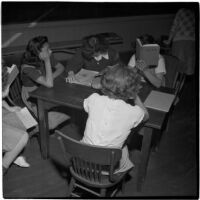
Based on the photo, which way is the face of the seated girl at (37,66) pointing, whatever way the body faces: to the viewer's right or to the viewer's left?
to the viewer's right

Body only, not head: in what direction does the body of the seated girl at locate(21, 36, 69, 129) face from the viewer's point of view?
to the viewer's right

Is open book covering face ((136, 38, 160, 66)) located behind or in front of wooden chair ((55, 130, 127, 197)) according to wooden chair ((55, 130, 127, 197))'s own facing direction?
in front

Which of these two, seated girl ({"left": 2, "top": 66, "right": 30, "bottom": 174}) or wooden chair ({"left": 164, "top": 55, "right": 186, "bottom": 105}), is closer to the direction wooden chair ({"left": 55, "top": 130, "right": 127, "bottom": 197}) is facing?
the wooden chair

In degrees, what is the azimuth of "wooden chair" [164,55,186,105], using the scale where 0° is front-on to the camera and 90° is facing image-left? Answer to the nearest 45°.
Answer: approximately 45°

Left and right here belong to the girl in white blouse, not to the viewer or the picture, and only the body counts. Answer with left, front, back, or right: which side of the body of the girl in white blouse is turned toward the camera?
back
